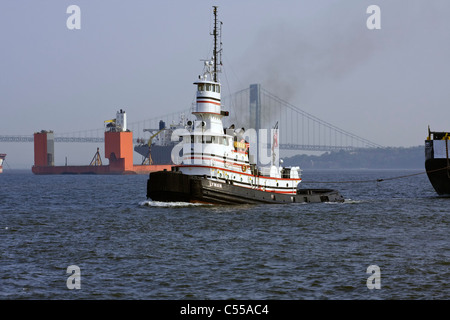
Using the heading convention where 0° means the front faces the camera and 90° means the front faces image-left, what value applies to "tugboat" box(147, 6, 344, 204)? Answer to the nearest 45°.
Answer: approximately 45°
